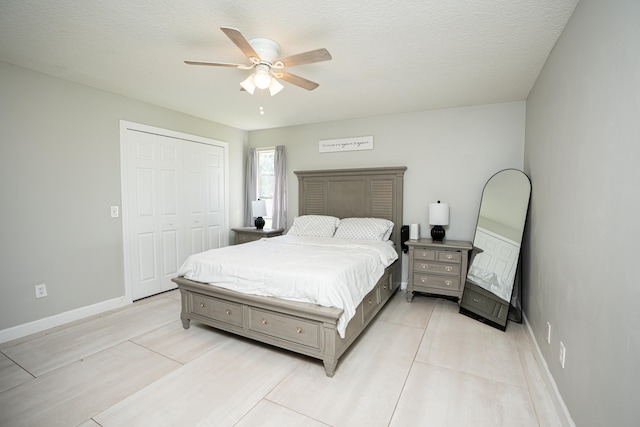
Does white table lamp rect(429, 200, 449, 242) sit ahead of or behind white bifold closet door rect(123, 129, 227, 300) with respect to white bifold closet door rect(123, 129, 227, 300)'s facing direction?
ahead

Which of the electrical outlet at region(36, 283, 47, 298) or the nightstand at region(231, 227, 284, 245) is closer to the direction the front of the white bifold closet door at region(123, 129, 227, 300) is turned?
the nightstand

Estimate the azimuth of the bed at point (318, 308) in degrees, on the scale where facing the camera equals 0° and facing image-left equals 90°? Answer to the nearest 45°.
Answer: approximately 45°

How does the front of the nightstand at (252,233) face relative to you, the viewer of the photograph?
facing the viewer and to the left of the viewer

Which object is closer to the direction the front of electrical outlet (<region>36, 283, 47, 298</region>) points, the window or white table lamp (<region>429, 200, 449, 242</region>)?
the white table lamp

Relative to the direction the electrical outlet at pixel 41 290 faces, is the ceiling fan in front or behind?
in front

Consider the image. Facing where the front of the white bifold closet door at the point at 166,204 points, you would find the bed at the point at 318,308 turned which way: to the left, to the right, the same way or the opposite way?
to the right

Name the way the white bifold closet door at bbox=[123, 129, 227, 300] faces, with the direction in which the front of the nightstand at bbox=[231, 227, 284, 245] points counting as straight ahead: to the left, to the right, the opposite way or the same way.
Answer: to the left

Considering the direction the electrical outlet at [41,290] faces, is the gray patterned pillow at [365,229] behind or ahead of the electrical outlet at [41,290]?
ahead

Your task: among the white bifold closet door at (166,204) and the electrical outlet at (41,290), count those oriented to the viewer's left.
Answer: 0

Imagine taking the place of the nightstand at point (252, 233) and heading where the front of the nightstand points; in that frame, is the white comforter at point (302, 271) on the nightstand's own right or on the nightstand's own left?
on the nightstand's own left

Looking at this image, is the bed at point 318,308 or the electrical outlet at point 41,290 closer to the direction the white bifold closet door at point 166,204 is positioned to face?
the bed

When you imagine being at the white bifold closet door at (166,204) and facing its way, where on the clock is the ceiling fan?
The ceiling fan is roughly at 1 o'clock from the white bifold closet door.

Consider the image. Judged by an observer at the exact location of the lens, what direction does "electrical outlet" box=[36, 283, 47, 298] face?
facing the viewer and to the right of the viewer
